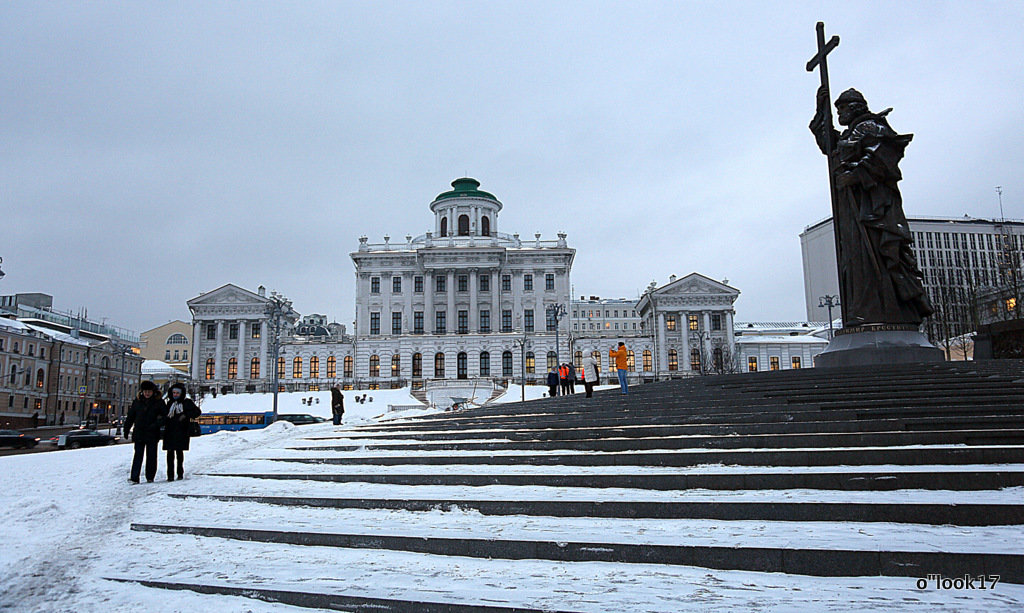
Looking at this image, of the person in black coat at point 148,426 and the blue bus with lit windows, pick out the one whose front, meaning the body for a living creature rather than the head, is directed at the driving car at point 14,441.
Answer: the blue bus with lit windows

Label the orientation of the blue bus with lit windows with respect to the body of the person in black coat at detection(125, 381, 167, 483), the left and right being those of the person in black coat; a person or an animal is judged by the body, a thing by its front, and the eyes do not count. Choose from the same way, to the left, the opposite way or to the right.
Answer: to the right

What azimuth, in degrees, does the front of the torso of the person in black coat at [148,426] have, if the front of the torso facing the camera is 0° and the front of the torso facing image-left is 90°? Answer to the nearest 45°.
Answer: approximately 0°

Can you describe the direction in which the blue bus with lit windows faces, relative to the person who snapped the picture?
facing to the left of the viewer

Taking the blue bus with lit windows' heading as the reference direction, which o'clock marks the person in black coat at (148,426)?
The person in black coat is roughly at 9 o'clock from the blue bus with lit windows.
